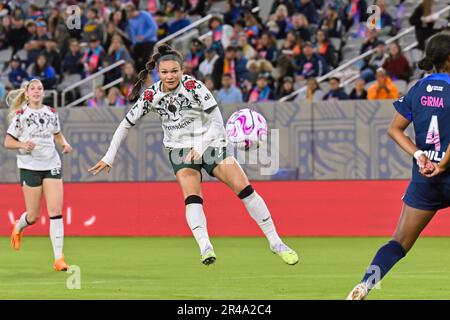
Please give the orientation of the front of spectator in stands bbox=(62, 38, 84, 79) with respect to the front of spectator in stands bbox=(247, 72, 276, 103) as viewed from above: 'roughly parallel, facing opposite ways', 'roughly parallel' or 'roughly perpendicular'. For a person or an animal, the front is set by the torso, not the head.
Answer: roughly parallel

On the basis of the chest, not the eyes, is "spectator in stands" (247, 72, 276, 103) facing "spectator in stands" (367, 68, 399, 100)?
no

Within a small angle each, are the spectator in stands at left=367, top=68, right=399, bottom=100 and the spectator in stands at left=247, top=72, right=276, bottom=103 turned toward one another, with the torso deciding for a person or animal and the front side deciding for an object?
no

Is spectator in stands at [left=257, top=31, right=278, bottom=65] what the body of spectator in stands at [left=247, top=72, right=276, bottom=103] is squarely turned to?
no

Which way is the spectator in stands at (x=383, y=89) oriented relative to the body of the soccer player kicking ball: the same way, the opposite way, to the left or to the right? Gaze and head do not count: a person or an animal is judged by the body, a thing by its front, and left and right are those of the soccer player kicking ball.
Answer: the same way

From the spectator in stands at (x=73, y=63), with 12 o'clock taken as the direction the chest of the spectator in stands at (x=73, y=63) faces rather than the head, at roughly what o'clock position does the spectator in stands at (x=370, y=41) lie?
the spectator in stands at (x=370, y=41) is roughly at 10 o'clock from the spectator in stands at (x=73, y=63).

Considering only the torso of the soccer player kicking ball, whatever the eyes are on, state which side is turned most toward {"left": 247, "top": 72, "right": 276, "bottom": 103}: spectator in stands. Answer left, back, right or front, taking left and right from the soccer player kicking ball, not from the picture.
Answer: back

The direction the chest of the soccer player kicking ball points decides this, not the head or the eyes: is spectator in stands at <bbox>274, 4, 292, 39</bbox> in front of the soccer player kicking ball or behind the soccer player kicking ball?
behind

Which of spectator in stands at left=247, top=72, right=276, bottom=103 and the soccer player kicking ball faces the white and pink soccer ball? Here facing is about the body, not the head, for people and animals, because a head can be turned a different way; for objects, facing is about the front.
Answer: the spectator in stands

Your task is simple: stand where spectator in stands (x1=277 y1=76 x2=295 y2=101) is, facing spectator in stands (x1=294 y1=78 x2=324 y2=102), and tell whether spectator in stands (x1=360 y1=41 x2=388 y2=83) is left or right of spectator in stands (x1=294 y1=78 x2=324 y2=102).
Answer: left

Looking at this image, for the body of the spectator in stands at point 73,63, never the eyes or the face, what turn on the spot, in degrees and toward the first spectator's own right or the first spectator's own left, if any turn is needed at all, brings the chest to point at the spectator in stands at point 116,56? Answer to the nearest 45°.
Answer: approximately 45° to the first spectator's own left

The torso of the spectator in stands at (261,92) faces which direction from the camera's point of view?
toward the camera

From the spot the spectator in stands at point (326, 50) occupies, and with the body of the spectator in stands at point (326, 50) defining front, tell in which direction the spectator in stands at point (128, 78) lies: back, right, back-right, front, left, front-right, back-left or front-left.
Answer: front-right

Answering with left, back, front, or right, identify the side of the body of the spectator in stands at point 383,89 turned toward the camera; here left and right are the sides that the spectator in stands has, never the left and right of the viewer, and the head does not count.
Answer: front

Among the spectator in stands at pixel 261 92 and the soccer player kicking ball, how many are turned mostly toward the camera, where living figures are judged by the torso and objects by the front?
2

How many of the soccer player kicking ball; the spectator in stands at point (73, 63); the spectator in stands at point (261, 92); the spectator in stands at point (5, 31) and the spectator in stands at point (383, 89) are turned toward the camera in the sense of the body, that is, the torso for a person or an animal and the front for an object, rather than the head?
5

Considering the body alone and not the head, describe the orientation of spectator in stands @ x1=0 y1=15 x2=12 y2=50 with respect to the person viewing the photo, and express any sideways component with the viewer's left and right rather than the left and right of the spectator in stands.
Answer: facing the viewer

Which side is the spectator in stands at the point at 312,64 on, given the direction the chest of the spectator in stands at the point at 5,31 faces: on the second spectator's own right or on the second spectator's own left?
on the second spectator's own left

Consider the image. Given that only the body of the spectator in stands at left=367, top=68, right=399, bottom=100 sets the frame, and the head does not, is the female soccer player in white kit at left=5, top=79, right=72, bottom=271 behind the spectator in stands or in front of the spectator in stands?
in front
